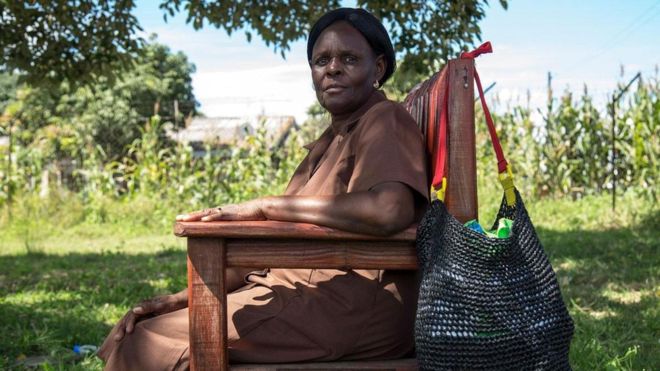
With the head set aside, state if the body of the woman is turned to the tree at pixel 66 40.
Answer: no

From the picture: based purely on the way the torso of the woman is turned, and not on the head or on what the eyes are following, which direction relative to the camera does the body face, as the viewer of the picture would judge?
to the viewer's left

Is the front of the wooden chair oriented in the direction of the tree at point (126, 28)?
no

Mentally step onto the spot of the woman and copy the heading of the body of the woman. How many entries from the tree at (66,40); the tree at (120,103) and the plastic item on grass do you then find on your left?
0

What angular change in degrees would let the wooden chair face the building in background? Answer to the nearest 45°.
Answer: approximately 90° to its right

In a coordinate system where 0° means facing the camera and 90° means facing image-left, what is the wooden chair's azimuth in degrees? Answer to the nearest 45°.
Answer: approximately 90°

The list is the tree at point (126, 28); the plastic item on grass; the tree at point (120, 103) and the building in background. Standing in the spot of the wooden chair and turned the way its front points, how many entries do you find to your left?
0

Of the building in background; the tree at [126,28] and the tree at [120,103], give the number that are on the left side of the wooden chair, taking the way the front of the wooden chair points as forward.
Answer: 0

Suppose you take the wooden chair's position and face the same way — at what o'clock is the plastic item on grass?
The plastic item on grass is roughly at 2 o'clock from the wooden chair.

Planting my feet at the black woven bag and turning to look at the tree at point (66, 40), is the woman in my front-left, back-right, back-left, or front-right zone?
front-left

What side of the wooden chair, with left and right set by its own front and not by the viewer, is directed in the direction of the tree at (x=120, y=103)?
right

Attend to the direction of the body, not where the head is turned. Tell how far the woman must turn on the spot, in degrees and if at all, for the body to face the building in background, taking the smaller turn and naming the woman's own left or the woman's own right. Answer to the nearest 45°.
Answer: approximately 90° to the woman's own right
